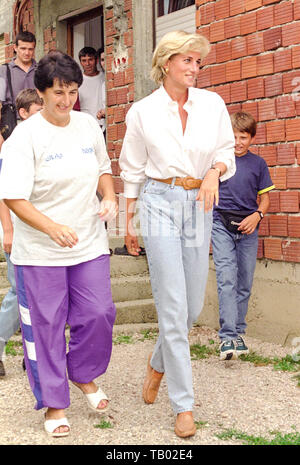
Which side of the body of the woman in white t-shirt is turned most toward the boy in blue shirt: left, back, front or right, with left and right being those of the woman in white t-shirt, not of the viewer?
left

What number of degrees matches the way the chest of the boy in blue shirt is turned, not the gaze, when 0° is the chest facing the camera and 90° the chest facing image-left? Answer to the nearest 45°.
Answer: approximately 0°

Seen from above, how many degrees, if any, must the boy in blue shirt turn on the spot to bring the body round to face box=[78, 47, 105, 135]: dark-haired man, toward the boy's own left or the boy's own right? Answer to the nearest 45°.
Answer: approximately 135° to the boy's own right

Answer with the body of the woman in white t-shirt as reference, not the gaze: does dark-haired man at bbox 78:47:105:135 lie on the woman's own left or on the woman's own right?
on the woman's own left

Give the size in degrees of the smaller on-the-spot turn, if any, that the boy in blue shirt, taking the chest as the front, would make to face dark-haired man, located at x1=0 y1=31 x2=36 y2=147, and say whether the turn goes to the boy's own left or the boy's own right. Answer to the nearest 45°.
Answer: approximately 135° to the boy's own right

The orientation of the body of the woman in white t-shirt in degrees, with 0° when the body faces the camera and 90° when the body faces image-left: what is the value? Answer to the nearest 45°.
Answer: approximately 315°

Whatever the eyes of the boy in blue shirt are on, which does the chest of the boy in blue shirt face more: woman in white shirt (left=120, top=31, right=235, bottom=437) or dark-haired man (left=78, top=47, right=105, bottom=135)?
the woman in white shirt
